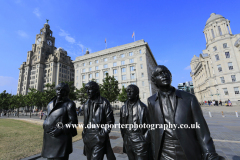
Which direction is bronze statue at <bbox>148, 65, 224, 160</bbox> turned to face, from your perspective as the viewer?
facing the viewer

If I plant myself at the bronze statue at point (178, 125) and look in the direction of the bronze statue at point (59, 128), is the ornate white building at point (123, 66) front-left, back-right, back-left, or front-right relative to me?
front-right

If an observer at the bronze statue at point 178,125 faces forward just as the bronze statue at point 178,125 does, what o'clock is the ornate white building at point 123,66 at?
The ornate white building is roughly at 5 o'clock from the bronze statue.

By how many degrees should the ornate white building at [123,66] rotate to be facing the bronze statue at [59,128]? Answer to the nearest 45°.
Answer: approximately 45° to its left

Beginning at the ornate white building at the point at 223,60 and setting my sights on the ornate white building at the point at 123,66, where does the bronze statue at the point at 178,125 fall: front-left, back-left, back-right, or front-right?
front-left

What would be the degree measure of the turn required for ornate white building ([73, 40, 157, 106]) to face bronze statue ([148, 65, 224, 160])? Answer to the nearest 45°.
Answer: approximately 45° to its left

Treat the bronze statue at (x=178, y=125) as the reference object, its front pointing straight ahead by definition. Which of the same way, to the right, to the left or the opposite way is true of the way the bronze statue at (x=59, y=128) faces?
the same way

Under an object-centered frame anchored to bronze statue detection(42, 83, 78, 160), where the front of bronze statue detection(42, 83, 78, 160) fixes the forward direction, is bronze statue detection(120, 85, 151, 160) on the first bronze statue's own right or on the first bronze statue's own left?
on the first bronze statue's own left

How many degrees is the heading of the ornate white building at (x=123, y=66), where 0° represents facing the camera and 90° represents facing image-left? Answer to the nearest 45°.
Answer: approximately 45°

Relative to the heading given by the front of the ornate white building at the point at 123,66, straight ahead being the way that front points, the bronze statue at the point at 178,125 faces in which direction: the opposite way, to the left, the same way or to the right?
the same way

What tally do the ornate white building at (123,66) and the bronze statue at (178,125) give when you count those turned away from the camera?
0

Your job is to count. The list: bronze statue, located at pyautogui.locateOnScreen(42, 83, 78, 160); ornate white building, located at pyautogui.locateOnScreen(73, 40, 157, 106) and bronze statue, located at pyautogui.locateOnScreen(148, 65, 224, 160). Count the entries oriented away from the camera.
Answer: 0

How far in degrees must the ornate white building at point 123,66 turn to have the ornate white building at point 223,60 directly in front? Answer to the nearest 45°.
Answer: approximately 135° to its left

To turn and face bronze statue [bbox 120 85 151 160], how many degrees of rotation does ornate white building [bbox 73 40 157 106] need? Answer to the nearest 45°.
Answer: approximately 45° to its left

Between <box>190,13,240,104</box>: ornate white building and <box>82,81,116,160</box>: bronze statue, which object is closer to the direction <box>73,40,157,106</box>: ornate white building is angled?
the bronze statue
